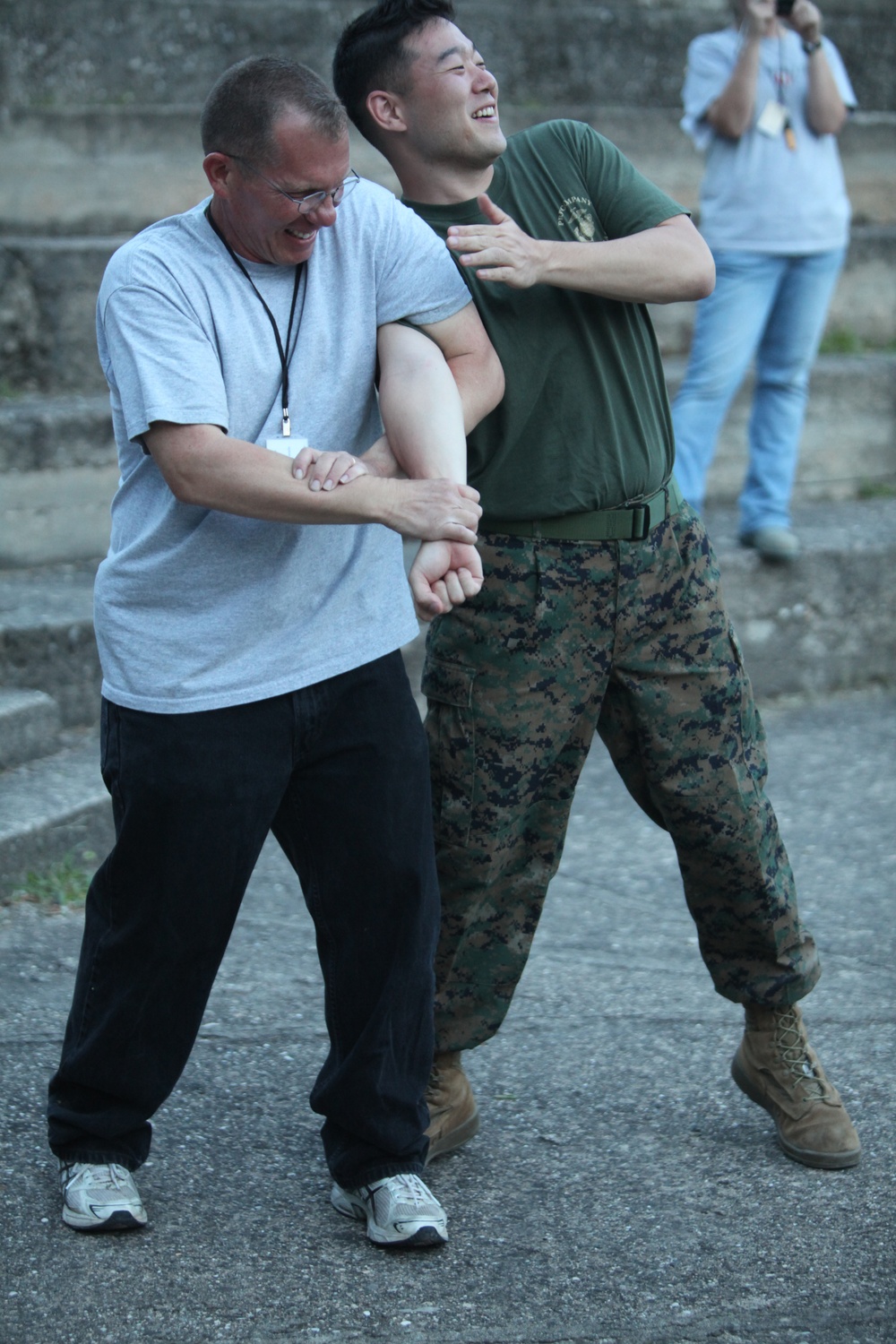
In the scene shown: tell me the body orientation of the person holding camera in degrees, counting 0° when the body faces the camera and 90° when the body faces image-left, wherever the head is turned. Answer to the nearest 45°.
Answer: approximately 0°

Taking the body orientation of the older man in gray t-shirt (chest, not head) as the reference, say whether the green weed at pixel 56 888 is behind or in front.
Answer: behind

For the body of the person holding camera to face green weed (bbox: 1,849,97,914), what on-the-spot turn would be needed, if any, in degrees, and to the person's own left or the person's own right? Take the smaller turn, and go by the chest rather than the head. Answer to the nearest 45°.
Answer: approximately 45° to the person's own right

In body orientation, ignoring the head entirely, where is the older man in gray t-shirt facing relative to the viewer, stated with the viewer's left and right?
facing the viewer and to the right of the viewer

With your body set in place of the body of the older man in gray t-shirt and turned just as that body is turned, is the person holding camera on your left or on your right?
on your left

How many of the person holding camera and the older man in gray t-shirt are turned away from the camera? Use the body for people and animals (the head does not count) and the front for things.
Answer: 0

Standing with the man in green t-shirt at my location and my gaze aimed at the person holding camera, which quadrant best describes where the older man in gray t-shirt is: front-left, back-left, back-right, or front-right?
back-left

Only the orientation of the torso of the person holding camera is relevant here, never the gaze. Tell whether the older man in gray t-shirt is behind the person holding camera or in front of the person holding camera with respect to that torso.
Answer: in front

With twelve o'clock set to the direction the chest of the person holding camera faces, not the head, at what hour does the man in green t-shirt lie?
The man in green t-shirt is roughly at 12 o'clock from the person holding camera.
